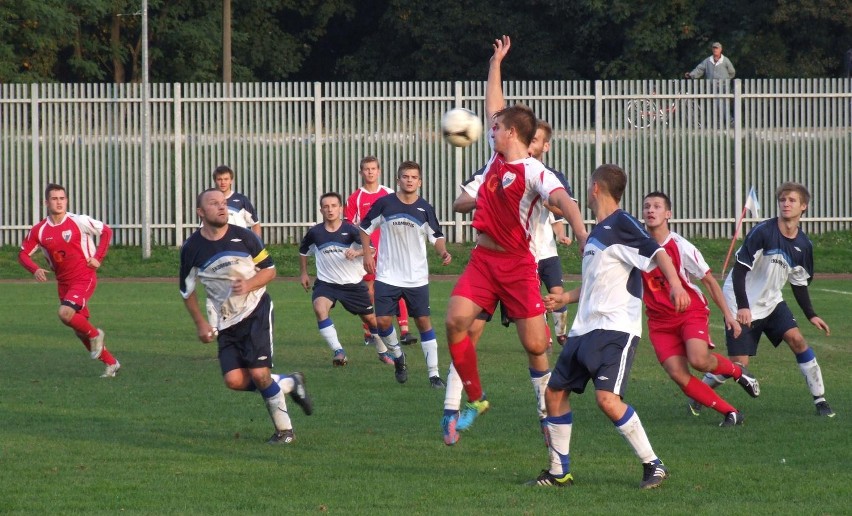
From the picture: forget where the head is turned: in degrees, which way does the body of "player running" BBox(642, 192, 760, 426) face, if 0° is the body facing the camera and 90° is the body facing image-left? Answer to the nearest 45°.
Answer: approximately 45°

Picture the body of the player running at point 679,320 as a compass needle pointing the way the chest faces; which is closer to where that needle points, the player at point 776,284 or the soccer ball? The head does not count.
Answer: the soccer ball

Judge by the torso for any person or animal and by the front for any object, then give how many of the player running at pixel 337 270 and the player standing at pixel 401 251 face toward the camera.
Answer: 2

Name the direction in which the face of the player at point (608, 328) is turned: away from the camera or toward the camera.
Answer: away from the camera

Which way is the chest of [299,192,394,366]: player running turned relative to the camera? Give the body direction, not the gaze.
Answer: toward the camera

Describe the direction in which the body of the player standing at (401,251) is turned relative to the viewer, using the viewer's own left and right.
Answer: facing the viewer

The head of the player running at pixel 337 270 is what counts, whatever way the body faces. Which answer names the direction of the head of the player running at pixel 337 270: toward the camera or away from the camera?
toward the camera

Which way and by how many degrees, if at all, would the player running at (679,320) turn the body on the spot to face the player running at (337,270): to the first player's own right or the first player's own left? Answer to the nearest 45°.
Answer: approximately 90° to the first player's own right
